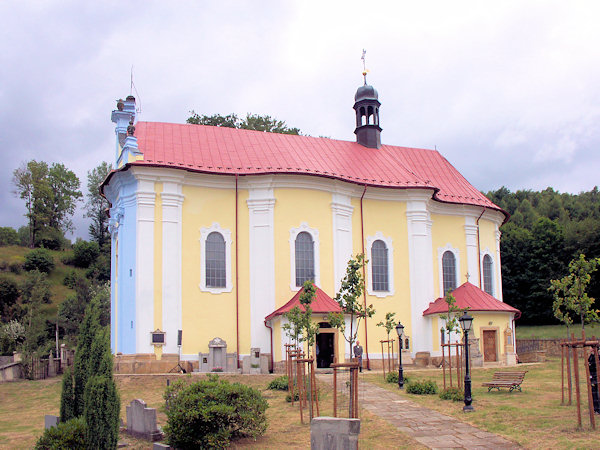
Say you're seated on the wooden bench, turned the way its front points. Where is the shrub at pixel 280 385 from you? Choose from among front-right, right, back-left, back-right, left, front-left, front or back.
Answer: front-right

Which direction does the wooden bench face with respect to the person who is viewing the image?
facing the viewer and to the left of the viewer

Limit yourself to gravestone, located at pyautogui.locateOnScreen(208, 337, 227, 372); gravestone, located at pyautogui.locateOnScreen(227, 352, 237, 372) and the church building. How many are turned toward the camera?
2

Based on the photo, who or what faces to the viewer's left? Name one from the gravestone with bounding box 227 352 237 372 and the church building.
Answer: the church building

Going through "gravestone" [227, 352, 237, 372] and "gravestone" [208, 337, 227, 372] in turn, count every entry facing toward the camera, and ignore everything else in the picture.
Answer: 2

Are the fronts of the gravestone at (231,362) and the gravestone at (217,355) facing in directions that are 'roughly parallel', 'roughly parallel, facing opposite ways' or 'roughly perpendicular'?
roughly parallel

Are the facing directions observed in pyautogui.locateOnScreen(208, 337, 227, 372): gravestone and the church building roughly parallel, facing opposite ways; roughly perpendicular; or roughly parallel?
roughly perpendicular

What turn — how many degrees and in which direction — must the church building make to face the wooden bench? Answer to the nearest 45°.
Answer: approximately 135° to its left

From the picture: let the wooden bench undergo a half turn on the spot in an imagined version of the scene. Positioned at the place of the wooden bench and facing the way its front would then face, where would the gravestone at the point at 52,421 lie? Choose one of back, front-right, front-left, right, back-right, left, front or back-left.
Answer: back

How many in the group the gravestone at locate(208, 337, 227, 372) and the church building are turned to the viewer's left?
1

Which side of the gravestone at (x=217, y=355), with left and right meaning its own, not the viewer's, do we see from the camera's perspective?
front

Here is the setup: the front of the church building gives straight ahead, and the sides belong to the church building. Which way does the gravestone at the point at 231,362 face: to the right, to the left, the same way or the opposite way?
to the left

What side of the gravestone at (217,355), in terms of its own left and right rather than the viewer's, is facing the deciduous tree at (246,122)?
back

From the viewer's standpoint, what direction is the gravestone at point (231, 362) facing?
toward the camera

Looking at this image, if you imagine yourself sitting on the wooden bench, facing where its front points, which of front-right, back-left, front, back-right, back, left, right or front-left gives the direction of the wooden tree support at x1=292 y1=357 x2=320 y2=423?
front

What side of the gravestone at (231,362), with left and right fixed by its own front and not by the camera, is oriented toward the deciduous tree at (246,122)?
back

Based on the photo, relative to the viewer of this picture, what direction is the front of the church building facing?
facing to the left of the viewer
